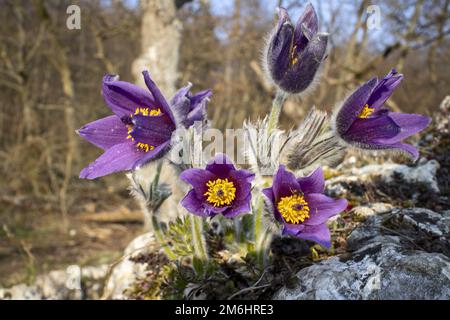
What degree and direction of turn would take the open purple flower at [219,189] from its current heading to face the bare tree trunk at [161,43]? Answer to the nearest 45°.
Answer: approximately 180°

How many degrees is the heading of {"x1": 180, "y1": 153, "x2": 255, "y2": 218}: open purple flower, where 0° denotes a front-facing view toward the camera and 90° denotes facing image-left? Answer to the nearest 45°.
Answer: approximately 0°
